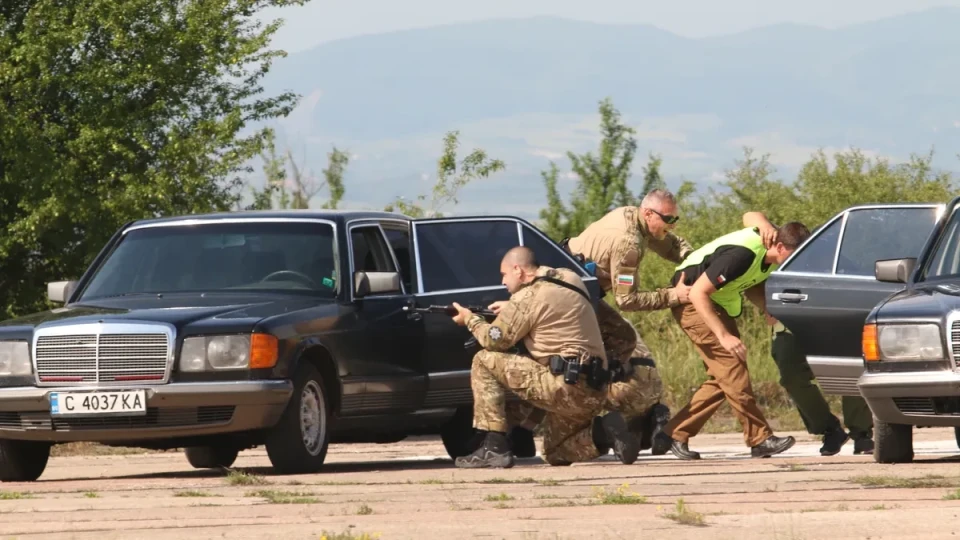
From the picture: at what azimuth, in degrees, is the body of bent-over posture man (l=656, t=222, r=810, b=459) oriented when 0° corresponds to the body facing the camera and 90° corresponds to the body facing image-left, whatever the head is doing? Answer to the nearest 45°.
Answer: approximately 270°

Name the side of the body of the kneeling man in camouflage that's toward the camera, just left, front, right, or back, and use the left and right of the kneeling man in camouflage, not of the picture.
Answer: left

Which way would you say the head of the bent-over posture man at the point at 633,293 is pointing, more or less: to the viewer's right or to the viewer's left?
to the viewer's right

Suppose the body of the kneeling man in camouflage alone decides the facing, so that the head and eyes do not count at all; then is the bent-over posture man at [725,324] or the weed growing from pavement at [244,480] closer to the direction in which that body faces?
the weed growing from pavement

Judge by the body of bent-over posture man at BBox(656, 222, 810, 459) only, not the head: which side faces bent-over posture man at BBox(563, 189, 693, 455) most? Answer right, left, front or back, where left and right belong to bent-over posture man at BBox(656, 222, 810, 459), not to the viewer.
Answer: back

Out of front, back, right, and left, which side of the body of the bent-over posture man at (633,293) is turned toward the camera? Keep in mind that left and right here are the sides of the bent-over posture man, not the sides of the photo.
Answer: right

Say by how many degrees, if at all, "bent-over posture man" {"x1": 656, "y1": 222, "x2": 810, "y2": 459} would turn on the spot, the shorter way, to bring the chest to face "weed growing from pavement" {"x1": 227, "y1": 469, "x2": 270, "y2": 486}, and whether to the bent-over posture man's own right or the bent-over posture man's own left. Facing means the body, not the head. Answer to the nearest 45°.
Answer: approximately 135° to the bent-over posture man's own right
